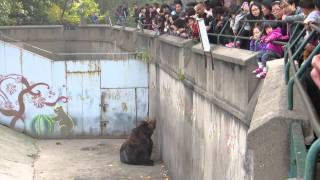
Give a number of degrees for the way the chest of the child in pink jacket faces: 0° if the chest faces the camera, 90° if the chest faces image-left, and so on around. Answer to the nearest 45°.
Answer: approximately 45°

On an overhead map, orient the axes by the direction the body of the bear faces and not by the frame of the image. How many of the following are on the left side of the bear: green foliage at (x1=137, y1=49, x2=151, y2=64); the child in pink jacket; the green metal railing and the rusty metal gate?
2

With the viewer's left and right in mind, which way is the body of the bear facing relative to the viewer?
facing to the right of the viewer

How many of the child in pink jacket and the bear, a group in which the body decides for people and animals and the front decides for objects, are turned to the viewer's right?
1

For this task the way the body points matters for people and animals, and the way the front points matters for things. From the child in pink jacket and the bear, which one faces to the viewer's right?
the bear

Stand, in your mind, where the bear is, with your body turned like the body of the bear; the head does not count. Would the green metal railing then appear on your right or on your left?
on your right

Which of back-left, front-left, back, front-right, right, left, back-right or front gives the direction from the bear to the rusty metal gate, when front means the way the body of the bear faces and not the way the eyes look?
left
